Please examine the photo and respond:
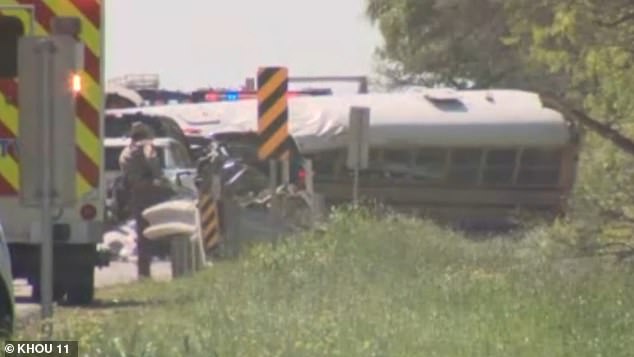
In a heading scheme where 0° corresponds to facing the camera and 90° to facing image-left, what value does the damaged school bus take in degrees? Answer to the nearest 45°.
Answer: approximately 90°

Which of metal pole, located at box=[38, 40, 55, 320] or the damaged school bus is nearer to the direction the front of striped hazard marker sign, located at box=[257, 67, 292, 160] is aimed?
the metal pole

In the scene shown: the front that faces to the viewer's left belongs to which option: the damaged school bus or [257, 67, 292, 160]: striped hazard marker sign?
the damaged school bus

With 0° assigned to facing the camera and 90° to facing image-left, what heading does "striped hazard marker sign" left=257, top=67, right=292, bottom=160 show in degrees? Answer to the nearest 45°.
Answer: approximately 0°

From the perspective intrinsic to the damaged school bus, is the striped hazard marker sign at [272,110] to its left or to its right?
on its left

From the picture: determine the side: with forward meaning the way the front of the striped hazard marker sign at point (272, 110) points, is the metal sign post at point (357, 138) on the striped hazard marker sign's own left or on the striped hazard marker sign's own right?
on the striped hazard marker sign's own left

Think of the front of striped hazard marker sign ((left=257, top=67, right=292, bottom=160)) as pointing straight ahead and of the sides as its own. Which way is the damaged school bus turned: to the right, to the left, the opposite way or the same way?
to the right

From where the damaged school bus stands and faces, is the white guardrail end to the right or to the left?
on its left

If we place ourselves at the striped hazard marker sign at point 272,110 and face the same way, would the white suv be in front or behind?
behind

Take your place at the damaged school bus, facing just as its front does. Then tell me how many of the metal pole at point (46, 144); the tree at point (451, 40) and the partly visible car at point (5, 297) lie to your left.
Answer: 2

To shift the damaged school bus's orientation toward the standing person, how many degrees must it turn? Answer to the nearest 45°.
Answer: approximately 45° to its left

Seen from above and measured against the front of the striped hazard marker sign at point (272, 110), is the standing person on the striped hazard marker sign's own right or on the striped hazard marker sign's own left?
on the striped hazard marker sign's own right

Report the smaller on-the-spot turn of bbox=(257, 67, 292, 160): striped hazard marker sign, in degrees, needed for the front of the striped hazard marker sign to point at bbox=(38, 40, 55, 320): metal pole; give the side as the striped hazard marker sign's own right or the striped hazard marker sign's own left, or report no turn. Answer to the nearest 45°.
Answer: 0° — it already faces it

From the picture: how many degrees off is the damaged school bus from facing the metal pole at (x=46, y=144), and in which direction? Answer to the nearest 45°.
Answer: approximately 90° to its left

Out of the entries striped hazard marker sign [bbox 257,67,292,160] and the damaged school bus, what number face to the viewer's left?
1
